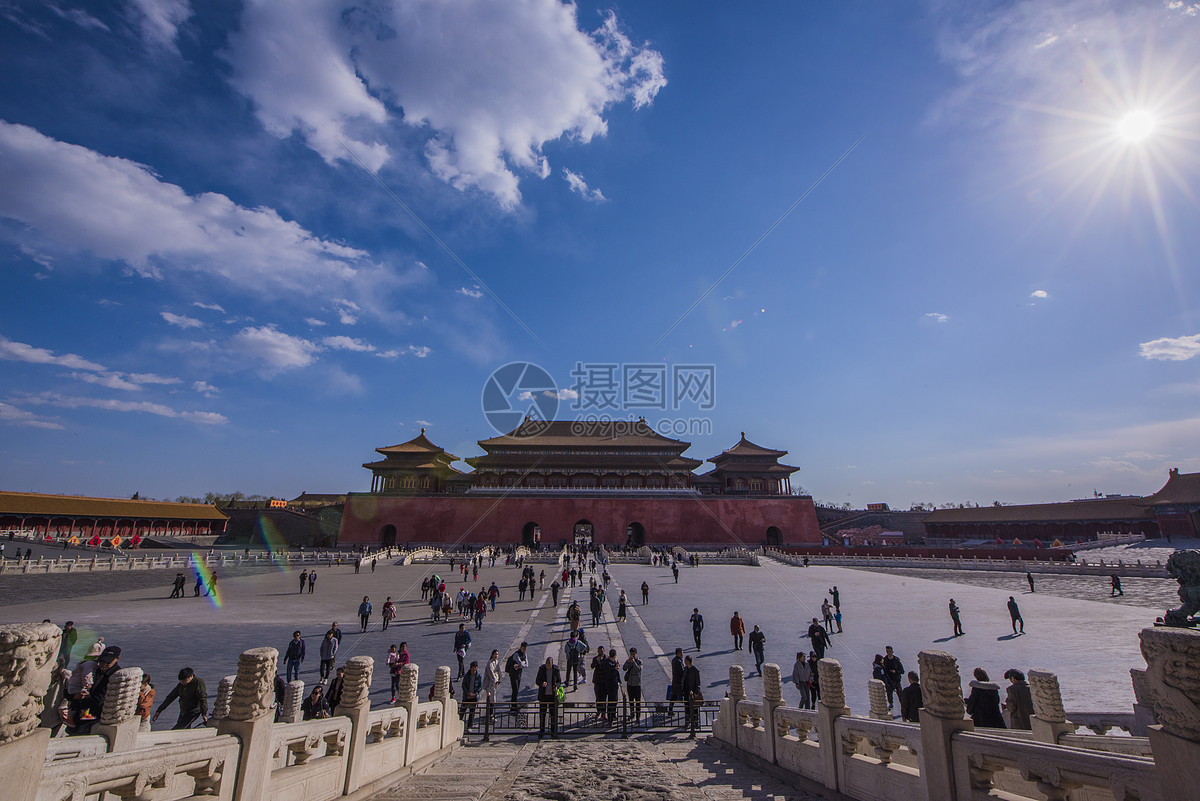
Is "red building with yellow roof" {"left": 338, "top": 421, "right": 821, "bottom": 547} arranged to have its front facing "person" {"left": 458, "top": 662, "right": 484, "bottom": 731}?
yes

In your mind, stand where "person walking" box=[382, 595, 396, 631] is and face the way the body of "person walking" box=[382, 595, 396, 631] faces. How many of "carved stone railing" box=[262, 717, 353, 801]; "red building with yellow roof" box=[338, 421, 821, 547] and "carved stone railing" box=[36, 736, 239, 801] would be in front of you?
2

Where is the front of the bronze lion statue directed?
to the viewer's left

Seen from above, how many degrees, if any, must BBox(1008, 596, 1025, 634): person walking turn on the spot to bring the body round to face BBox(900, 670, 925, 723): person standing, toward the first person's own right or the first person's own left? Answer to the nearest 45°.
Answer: approximately 90° to the first person's own left
